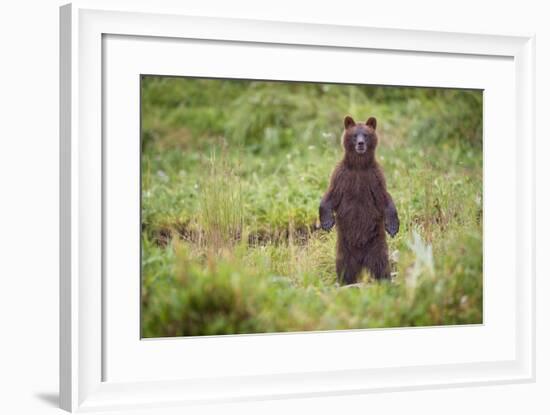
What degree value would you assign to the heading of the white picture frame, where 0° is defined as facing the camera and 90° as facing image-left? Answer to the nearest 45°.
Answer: approximately 315°
